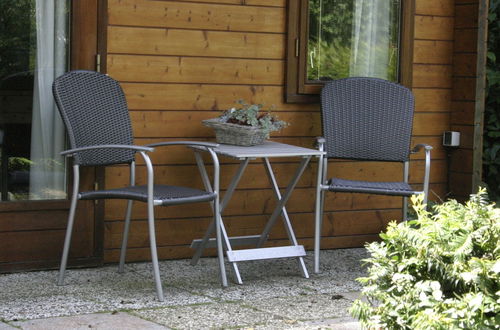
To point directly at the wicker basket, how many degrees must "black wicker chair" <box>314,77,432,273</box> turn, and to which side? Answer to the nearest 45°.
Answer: approximately 45° to its right

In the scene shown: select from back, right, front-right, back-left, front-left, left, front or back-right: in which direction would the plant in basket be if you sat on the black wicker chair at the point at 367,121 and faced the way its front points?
front-right

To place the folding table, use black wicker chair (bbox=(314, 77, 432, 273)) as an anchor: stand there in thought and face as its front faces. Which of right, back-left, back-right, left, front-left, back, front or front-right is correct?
front-right

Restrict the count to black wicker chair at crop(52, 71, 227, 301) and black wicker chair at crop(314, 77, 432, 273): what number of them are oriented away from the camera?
0

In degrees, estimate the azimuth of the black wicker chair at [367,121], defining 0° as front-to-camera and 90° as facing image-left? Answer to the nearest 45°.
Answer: approximately 0°

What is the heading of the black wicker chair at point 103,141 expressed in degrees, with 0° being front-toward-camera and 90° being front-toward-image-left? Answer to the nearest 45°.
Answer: approximately 315°

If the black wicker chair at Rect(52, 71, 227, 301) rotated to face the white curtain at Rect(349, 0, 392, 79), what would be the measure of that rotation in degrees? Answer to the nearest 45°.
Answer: approximately 90° to its left

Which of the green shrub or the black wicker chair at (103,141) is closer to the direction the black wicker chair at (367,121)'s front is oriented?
the green shrub

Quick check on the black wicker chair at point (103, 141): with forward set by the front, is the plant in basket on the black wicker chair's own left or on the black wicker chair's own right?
on the black wicker chair's own left

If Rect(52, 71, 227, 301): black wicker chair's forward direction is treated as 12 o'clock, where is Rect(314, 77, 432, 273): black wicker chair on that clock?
Rect(314, 77, 432, 273): black wicker chair is roughly at 10 o'clock from Rect(52, 71, 227, 301): black wicker chair.

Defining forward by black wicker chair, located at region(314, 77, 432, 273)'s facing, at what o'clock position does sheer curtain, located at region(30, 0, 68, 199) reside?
The sheer curtain is roughly at 2 o'clock from the black wicker chair.

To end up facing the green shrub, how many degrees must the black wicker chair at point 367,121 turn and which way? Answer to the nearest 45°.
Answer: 0° — it already faces it

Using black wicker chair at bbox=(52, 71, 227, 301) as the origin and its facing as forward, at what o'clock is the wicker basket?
The wicker basket is roughly at 10 o'clock from the black wicker chair.
